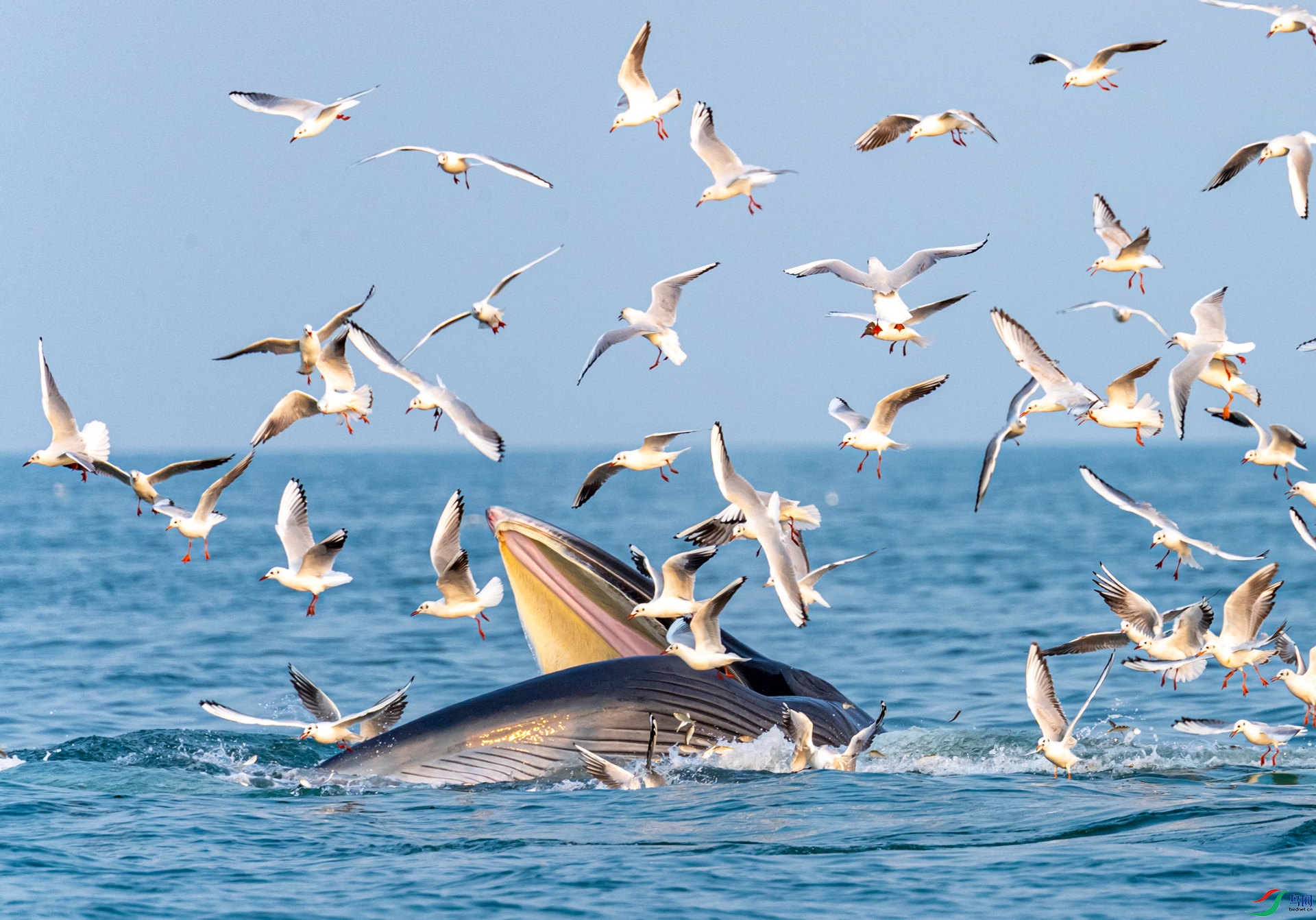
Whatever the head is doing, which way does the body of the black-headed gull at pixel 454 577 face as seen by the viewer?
to the viewer's left

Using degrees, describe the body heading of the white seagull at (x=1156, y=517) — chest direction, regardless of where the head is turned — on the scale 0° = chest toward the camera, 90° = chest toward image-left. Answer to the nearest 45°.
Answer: approximately 45°

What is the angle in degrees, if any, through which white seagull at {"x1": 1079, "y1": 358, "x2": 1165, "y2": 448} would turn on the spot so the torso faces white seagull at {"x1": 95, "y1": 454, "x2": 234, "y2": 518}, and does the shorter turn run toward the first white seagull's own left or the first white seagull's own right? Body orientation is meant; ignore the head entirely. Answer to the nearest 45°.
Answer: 0° — it already faces it

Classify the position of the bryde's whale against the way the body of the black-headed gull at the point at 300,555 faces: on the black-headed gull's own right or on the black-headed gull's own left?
on the black-headed gull's own left

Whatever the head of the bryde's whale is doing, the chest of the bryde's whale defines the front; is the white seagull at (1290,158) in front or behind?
behind

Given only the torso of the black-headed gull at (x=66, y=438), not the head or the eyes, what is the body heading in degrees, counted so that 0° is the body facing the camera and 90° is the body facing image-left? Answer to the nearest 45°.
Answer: approximately 90°

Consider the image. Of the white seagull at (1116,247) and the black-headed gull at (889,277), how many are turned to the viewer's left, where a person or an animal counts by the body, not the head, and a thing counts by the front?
1

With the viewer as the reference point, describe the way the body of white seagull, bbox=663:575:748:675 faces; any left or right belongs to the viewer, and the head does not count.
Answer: facing to the left of the viewer

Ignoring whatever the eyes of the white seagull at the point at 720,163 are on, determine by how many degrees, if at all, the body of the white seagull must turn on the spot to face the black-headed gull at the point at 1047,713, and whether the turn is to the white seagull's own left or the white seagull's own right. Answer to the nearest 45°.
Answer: approximately 135° to the white seagull's own left

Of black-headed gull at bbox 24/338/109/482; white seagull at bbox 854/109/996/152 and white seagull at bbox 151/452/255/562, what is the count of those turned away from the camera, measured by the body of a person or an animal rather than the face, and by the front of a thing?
0

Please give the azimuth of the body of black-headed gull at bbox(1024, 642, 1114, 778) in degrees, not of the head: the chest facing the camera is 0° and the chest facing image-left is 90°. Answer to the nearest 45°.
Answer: approximately 45°
